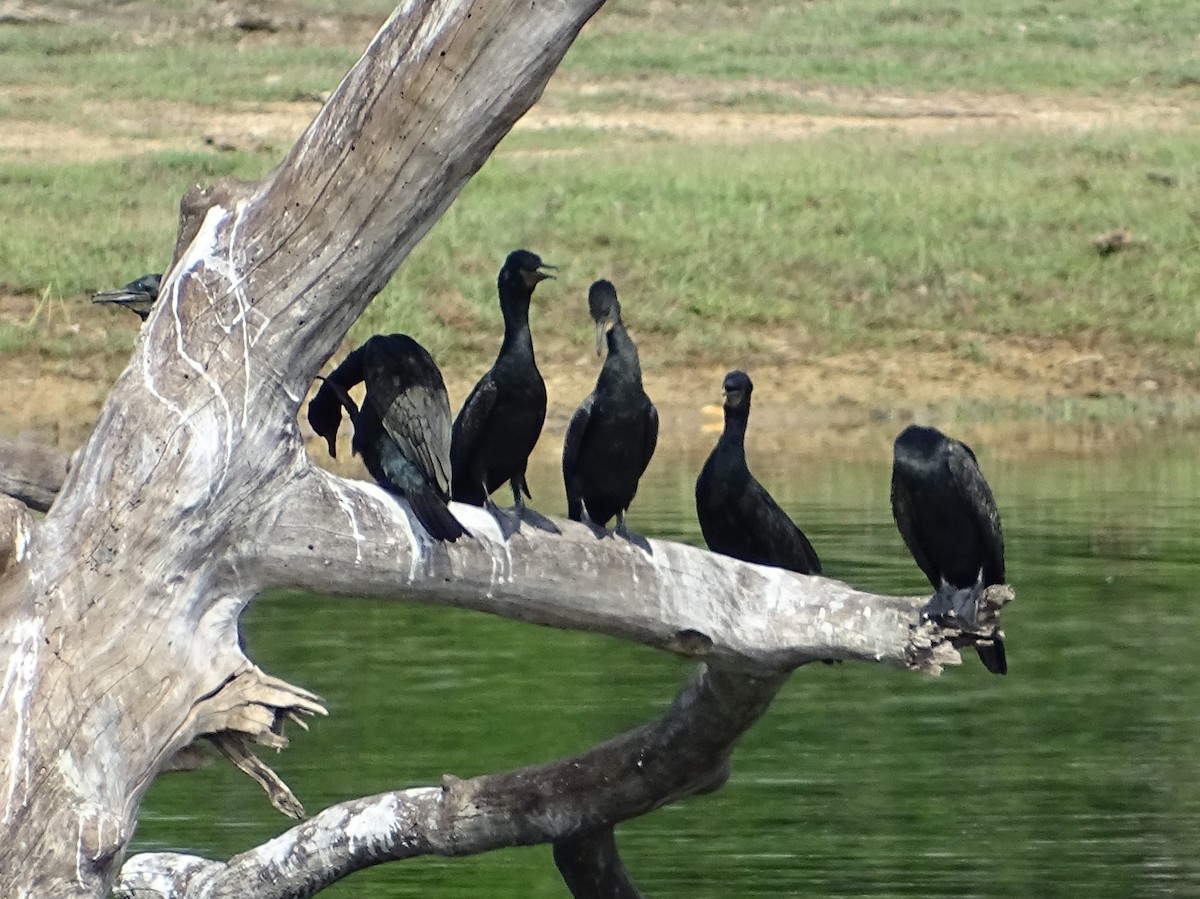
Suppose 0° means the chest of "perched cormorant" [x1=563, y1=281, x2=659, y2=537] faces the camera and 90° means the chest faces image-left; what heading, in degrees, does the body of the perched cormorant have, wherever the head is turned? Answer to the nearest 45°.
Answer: approximately 0°

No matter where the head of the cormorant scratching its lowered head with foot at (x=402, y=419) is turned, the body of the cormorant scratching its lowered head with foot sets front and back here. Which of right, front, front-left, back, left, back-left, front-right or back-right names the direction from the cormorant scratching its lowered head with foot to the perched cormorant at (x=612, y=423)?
back-right

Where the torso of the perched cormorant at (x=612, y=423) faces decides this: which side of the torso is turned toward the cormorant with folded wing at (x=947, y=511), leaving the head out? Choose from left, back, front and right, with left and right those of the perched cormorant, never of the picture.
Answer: left

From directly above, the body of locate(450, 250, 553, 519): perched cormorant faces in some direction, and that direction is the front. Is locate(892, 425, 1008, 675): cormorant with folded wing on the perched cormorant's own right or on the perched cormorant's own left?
on the perched cormorant's own left

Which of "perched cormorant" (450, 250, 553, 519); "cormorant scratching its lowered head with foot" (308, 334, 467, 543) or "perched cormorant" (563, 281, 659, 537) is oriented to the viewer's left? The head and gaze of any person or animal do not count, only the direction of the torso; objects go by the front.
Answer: the cormorant scratching its lowered head with foot

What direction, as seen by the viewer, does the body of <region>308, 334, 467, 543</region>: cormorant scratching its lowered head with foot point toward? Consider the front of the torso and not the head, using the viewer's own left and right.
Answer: facing to the left of the viewer

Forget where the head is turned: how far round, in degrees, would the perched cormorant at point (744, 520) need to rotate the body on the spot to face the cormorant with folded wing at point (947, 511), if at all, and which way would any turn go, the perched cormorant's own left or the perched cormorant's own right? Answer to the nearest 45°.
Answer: approximately 135° to the perched cormorant's own left

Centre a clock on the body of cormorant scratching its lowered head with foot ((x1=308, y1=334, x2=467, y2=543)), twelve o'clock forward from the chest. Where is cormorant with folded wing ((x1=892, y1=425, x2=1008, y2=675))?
cormorant with folded wing ((x1=892, y1=425, x2=1008, y2=675)) is roughly at 5 o'clock from cormorant scratching its lowered head with foot ((x1=308, y1=334, x2=467, y2=543)).

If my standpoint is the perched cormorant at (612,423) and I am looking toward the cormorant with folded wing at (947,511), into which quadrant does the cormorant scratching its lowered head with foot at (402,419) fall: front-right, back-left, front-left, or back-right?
back-right

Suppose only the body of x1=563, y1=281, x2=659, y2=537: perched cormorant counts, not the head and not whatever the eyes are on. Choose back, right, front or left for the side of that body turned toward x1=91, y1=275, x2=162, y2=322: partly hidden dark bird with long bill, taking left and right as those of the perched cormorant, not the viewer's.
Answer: right

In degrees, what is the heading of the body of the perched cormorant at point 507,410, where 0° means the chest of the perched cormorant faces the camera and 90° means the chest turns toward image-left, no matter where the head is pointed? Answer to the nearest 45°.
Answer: approximately 315°
